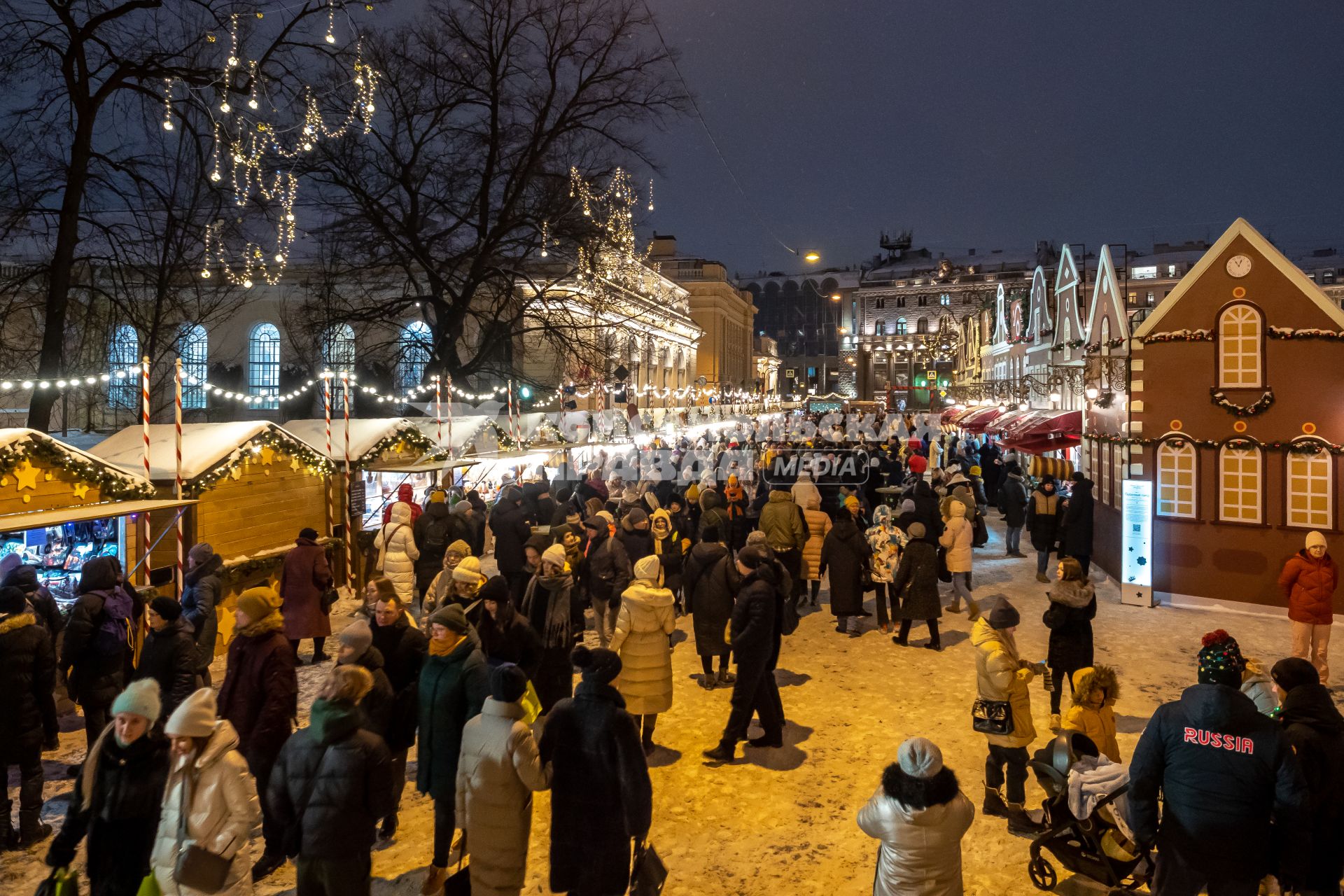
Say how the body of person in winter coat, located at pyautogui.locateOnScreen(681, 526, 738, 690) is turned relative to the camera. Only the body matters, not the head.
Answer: away from the camera

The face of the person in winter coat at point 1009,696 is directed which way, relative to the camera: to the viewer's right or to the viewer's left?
to the viewer's right

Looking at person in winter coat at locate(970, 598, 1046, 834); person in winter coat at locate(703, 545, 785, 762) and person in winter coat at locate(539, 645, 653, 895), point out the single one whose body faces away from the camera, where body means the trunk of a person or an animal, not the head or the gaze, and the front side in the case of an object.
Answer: person in winter coat at locate(539, 645, 653, 895)

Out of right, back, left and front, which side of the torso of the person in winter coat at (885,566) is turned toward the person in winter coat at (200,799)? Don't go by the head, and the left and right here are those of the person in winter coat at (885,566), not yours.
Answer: back

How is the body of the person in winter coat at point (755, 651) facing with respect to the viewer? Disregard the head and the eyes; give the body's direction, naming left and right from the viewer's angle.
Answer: facing to the left of the viewer

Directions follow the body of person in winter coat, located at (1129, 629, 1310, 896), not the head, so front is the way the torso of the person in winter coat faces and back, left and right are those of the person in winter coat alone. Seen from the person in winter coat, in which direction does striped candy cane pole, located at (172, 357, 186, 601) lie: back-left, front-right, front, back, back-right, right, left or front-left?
left

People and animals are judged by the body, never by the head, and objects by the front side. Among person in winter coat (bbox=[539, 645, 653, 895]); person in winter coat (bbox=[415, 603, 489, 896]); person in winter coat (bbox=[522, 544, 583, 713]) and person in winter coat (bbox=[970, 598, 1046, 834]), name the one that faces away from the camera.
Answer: person in winter coat (bbox=[539, 645, 653, 895])

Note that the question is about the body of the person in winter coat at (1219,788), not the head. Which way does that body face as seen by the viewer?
away from the camera

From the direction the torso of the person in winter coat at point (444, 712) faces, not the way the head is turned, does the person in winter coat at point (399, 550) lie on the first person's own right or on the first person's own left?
on the first person's own right

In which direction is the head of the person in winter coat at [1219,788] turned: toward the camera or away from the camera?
away from the camera

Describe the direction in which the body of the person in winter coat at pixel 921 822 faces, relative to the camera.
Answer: away from the camera

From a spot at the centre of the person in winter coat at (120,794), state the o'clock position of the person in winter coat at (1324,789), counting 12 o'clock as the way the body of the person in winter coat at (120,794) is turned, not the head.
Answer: the person in winter coat at (1324,789) is roughly at 10 o'clock from the person in winter coat at (120,794).

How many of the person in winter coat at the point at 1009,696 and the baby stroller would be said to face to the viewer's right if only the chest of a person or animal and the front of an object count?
2

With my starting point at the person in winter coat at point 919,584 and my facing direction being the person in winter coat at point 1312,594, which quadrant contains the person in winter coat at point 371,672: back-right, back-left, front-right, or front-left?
back-right

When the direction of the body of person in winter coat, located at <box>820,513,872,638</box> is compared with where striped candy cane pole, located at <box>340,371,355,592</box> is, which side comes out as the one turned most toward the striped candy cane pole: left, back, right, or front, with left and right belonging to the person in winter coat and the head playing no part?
left

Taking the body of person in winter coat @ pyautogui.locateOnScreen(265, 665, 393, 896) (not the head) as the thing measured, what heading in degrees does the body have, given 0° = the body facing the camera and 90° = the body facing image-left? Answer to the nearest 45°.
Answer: approximately 180°

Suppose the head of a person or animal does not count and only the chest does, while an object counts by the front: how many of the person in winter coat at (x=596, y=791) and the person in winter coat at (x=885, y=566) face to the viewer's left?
0

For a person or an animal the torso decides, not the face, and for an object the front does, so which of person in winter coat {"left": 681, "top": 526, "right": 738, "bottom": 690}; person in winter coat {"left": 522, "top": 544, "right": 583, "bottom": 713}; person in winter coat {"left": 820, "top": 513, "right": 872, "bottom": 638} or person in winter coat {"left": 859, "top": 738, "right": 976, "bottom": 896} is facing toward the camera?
person in winter coat {"left": 522, "top": 544, "right": 583, "bottom": 713}

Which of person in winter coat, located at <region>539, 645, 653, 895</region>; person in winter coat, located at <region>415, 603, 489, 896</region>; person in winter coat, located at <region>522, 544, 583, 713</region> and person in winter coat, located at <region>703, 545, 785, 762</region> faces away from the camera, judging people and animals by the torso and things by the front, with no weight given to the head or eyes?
person in winter coat, located at <region>539, 645, 653, 895</region>
